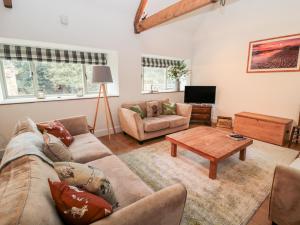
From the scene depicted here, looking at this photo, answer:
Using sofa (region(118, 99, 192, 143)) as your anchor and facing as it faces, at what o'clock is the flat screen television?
The flat screen television is roughly at 9 o'clock from the sofa.

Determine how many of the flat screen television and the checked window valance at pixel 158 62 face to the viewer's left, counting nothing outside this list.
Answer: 0

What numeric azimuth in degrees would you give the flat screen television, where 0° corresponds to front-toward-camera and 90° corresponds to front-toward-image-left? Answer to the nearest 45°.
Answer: approximately 0°

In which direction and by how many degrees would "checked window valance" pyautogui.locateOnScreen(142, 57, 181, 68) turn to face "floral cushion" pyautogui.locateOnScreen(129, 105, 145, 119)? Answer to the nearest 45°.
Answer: approximately 45° to its right

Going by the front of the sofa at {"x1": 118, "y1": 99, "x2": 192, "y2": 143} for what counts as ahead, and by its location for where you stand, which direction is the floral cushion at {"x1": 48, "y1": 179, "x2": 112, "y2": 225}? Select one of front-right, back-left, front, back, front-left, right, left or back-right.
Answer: front-right

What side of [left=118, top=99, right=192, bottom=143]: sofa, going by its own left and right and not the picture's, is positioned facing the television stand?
left

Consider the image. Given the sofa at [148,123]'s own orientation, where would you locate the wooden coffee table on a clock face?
The wooden coffee table is roughly at 12 o'clock from the sofa.

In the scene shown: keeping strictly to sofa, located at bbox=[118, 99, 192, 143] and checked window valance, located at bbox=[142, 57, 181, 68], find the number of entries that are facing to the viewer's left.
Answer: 0

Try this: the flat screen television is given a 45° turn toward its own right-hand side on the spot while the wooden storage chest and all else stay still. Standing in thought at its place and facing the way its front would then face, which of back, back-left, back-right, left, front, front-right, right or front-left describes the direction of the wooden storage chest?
left

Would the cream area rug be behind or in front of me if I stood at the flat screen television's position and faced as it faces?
in front

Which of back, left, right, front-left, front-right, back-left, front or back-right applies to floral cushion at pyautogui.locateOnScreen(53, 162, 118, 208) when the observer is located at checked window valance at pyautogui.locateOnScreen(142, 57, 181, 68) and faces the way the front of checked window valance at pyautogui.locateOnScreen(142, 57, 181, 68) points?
front-right
